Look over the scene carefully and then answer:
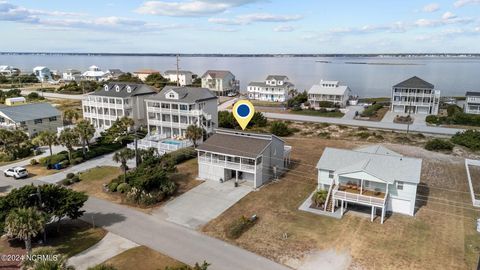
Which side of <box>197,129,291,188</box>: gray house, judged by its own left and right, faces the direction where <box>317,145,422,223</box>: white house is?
left

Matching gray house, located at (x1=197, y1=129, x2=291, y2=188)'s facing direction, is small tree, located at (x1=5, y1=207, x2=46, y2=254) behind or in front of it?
in front

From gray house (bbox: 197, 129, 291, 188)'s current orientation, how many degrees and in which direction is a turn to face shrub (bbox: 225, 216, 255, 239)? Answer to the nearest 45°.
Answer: approximately 45° to its left

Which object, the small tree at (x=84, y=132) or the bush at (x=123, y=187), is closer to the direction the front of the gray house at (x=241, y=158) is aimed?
the bush

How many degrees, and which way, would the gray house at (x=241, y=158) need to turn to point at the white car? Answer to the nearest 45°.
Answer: approximately 45° to its right

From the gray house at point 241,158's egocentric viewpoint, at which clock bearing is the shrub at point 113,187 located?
The shrub is roughly at 1 o'clock from the gray house.

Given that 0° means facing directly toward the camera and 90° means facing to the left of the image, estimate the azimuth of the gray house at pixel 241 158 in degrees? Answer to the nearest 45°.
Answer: approximately 45°

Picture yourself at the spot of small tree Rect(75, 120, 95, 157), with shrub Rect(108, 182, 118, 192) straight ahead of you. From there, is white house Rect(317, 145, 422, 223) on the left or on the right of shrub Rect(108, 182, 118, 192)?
left

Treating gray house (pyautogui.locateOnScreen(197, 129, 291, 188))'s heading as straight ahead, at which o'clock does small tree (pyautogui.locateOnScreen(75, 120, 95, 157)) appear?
The small tree is roughly at 2 o'clock from the gray house.

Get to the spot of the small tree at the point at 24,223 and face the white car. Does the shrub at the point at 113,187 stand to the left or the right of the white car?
right

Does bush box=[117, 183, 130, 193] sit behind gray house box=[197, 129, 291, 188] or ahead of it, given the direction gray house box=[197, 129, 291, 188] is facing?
ahead
